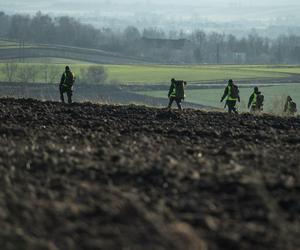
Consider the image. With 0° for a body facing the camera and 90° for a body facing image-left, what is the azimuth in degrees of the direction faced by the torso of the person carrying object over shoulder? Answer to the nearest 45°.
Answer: approximately 135°

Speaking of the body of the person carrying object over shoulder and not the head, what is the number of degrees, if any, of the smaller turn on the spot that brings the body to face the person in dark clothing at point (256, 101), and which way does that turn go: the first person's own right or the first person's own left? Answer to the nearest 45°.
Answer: approximately 135° to the first person's own right
